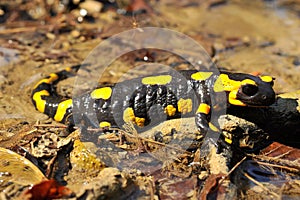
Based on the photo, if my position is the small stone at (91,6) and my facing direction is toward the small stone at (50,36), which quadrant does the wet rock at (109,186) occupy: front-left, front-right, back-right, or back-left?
front-left

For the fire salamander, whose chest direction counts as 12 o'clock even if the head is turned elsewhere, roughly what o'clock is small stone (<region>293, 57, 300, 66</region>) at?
The small stone is roughly at 11 o'clock from the fire salamander.

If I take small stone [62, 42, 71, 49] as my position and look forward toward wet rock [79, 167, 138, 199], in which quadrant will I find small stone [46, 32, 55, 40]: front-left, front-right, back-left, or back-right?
back-right

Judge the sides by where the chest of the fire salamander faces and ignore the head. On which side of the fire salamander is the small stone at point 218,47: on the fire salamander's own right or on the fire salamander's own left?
on the fire salamander's own left

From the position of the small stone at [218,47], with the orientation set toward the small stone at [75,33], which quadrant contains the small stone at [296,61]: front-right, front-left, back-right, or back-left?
back-left

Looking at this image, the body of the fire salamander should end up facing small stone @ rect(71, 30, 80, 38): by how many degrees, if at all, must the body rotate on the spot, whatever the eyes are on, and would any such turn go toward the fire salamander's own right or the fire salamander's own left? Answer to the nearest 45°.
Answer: approximately 135° to the fire salamander's own left

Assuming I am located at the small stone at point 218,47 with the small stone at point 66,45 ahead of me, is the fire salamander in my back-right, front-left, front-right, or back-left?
front-left

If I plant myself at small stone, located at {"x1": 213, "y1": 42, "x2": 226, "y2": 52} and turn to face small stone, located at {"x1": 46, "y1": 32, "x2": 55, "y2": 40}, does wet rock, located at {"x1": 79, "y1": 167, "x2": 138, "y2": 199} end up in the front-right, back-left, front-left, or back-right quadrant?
front-left

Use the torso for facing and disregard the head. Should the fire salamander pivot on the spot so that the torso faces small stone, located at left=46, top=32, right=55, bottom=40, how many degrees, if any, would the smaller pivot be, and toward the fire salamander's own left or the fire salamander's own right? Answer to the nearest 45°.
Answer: approximately 135° to the fire salamander's own left

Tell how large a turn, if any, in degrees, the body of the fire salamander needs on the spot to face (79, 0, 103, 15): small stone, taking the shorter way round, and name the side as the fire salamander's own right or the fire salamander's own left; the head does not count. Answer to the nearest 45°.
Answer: approximately 90° to the fire salamander's own left

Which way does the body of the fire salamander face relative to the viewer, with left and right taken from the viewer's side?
facing to the right of the viewer

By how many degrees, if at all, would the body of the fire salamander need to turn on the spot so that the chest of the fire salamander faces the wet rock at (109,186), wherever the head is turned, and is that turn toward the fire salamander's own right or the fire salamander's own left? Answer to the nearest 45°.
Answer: approximately 90° to the fire salamander's own right

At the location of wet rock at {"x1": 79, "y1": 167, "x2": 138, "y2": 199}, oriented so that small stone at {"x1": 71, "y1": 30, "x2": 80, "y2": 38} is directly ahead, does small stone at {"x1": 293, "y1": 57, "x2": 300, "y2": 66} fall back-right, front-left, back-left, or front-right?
front-right

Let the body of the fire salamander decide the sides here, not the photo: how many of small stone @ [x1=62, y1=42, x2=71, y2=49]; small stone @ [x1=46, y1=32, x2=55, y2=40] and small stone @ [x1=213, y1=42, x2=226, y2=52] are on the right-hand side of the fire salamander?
0

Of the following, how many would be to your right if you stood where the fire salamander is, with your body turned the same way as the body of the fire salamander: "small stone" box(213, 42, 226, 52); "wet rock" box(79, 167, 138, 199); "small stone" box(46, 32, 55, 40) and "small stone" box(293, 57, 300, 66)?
1

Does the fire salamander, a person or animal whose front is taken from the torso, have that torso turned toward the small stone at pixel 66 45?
no

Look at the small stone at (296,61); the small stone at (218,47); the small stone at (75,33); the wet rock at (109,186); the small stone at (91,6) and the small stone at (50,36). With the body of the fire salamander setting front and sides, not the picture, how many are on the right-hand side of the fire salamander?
1

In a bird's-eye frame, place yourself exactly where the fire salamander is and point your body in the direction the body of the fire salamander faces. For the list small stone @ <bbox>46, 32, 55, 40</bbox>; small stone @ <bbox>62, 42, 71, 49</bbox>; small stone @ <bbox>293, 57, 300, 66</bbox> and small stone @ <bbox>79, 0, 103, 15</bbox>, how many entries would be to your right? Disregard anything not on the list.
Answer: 0
